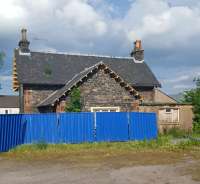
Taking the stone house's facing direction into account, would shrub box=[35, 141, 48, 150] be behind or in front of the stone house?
in front

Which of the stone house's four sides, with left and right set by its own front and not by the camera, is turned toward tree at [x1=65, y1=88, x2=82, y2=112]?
front

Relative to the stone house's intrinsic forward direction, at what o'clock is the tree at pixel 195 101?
The tree is roughly at 9 o'clock from the stone house.

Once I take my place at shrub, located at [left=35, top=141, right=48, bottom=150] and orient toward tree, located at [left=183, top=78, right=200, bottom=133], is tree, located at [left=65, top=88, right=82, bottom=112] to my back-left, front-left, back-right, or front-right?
front-left

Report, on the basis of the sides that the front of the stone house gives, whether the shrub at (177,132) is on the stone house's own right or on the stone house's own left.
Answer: on the stone house's own left

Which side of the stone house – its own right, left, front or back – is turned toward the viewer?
front

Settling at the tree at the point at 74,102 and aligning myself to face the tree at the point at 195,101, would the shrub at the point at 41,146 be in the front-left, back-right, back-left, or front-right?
back-right

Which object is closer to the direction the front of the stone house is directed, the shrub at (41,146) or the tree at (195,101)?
the shrub
